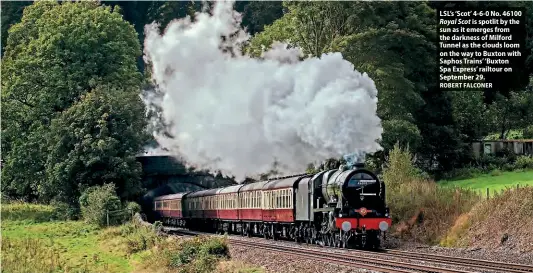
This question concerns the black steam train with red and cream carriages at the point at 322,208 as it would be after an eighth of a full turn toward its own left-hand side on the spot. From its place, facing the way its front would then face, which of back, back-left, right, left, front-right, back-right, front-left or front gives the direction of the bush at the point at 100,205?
back-left

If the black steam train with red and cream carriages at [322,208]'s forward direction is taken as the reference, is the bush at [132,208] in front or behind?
behind

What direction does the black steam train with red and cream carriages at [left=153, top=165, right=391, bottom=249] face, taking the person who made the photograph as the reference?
facing the viewer and to the right of the viewer

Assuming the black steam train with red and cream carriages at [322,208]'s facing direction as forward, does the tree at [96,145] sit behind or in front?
behind

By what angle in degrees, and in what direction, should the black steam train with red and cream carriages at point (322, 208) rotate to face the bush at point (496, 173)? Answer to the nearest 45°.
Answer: approximately 90° to its left

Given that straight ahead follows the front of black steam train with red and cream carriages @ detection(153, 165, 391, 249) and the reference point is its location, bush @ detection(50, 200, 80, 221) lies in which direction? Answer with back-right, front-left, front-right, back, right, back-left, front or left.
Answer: back

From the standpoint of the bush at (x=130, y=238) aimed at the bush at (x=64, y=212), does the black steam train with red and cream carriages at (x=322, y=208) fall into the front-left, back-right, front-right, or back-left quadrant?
back-right

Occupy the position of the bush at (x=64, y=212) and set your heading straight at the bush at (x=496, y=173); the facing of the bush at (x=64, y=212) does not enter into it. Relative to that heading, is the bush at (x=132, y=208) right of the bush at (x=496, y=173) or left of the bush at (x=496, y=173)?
right
